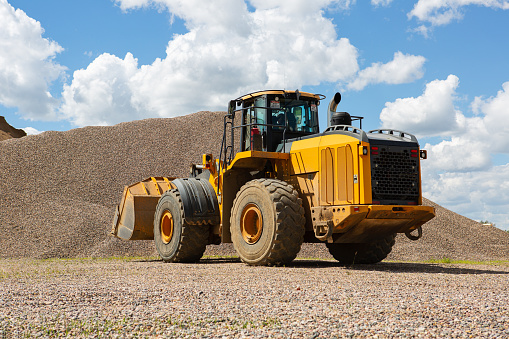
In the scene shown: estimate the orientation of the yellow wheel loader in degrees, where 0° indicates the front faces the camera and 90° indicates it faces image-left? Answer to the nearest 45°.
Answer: approximately 135°

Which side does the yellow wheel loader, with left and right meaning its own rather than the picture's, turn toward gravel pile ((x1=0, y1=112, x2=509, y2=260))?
front
